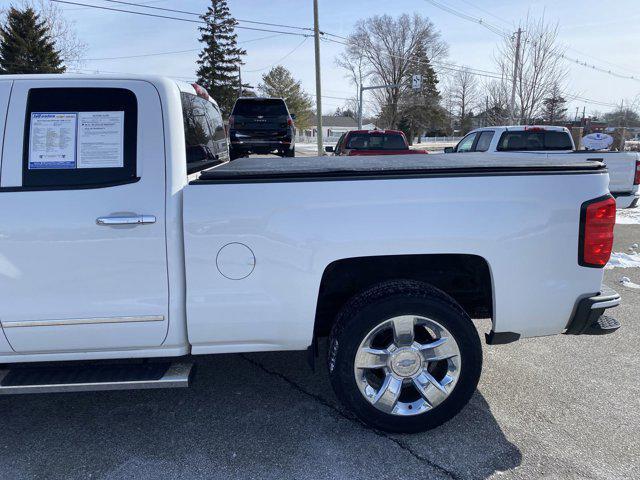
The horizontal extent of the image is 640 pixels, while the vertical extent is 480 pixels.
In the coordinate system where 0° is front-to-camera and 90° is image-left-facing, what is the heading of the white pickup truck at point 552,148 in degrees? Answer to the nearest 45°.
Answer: approximately 135°

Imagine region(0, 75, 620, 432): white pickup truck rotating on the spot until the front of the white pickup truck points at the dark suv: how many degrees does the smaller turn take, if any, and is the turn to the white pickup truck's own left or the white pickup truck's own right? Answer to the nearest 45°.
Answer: approximately 90° to the white pickup truck's own right

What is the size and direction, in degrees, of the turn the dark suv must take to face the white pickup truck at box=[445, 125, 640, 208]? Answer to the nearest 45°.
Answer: approximately 135° to its right

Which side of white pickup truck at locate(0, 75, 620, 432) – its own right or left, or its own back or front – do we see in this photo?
left

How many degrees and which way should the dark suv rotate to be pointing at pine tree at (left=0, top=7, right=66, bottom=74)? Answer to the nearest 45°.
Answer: approximately 45° to its left

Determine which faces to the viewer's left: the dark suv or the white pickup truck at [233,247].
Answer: the white pickup truck

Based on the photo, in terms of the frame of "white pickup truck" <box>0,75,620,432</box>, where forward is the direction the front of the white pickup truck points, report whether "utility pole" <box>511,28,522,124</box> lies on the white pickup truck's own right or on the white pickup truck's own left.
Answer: on the white pickup truck's own right

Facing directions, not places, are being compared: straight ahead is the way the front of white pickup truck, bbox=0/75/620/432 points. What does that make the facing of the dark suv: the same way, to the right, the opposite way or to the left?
to the right

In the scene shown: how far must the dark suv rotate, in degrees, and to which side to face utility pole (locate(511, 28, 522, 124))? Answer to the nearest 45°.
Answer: approximately 45° to its right

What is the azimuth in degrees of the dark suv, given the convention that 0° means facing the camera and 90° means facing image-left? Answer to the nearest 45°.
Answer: approximately 180°
